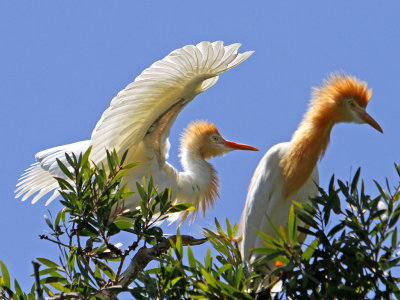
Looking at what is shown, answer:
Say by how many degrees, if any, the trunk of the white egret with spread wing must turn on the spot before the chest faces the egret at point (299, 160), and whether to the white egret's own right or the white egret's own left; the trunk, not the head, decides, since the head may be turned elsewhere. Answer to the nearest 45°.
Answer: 0° — it already faces it

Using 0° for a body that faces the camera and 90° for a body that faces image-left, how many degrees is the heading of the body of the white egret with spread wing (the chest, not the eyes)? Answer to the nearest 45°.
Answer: approximately 270°
